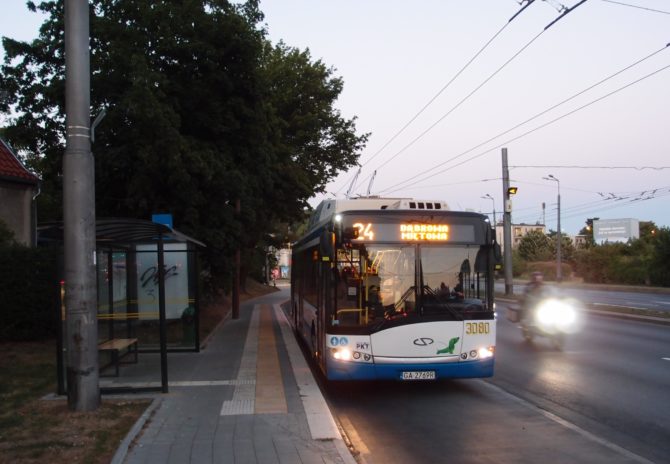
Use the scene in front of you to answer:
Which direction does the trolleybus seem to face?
toward the camera

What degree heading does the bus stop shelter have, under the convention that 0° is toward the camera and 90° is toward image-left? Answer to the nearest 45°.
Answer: approximately 270°

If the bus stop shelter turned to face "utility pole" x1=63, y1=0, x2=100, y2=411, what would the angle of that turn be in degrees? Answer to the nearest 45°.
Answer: approximately 90° to its right

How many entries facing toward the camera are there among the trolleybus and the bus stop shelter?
1

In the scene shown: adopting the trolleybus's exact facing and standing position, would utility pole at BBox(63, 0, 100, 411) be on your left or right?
on your right

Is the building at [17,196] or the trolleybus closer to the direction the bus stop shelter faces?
the trolleybus

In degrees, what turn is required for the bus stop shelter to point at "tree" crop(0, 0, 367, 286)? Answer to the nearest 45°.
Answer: approximately 90° to its left

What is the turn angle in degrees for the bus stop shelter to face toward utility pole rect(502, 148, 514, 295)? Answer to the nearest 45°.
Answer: approximately 45° to its left

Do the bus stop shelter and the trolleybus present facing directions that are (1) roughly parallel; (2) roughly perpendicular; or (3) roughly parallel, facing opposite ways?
roughly perpendicular
